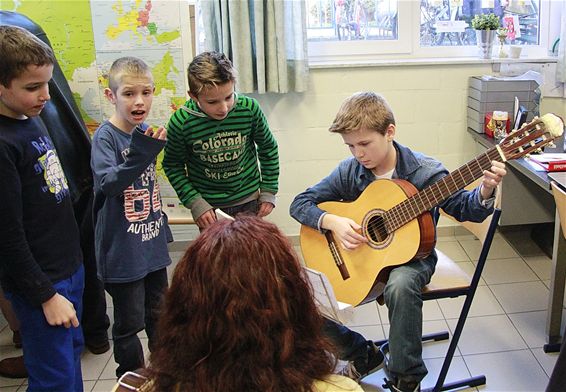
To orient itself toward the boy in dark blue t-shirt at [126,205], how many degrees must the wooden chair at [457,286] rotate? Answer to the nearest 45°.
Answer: approximately 45° to its right

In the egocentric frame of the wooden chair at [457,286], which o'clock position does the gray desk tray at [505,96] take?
The gray desk tray is roughly at 5 o'clock from the wooden chair.

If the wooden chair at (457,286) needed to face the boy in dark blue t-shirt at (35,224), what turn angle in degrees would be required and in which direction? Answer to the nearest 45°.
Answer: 0° — it already faces them

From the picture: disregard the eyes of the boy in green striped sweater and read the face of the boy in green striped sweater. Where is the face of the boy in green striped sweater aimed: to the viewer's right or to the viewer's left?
to the viewer's right

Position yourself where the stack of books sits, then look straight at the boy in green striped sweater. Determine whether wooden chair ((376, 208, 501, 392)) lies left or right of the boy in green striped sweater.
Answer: left

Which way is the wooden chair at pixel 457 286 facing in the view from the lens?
facing the viewer and to the left of the viewer

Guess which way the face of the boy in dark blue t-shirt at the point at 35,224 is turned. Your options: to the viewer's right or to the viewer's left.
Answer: to the viewer's right

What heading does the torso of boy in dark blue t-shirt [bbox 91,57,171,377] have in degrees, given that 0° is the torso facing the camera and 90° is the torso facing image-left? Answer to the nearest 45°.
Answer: approximately 315°

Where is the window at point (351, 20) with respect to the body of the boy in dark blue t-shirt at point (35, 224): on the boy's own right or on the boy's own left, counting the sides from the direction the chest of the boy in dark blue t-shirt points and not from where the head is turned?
on the boy's own left

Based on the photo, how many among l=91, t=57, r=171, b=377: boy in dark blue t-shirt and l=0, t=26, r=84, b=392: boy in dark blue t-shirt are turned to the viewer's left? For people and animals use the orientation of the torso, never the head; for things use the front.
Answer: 0
